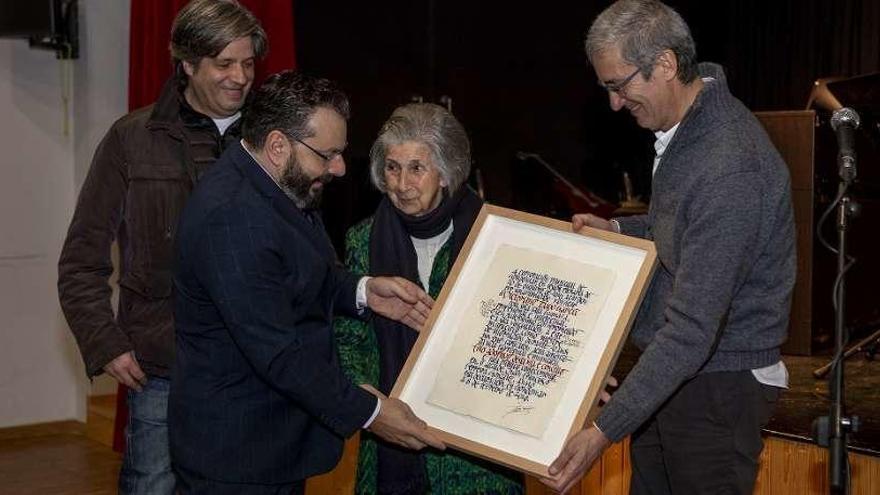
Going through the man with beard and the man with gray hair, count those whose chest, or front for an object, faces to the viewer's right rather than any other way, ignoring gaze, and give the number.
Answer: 1

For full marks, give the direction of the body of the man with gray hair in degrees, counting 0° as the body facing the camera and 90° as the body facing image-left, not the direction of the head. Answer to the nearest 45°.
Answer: approximately 90°

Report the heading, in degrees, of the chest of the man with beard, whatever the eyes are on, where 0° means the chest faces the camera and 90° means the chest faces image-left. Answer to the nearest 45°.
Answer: approximately 270°

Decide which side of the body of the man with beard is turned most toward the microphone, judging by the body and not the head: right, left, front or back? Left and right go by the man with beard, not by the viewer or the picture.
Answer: front

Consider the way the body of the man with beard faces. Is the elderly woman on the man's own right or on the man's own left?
on the man's own left

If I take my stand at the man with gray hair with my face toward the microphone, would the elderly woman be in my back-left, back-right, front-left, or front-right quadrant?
back-left

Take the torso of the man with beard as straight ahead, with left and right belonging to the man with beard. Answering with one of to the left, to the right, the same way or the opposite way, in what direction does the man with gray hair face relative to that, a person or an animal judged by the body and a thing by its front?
the opposite way

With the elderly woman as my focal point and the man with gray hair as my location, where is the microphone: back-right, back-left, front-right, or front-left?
back-right
